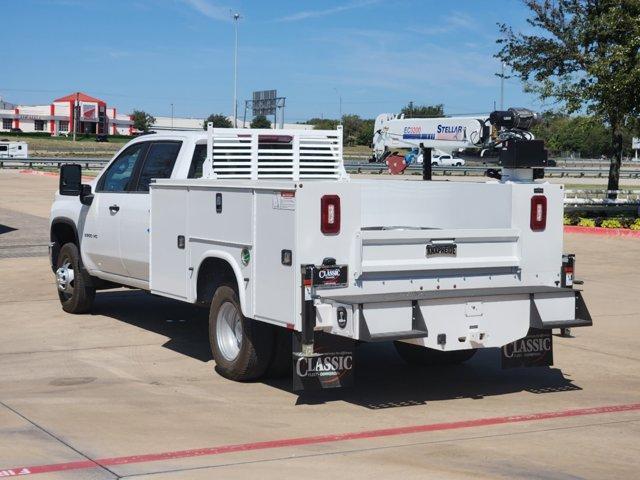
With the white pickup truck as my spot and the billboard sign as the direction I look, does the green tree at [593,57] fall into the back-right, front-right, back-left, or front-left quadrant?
front-right

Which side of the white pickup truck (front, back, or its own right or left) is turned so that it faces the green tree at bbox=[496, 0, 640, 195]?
right

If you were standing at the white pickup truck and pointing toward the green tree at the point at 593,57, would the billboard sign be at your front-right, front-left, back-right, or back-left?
front-left

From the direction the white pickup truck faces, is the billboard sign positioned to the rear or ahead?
ahead

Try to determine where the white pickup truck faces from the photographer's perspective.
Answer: facing away from the viewer and to the left of the viewer
